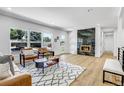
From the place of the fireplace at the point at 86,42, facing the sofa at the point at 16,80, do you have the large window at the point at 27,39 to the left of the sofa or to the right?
right

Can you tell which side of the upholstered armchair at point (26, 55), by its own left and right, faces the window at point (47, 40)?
left

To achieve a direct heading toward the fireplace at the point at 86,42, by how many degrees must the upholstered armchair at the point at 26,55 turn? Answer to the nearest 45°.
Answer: approximately 90° to its left

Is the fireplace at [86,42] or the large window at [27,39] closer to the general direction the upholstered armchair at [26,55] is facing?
the fireplace

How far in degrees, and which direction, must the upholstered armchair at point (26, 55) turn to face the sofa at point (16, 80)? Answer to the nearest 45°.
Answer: approximately 45° to its right

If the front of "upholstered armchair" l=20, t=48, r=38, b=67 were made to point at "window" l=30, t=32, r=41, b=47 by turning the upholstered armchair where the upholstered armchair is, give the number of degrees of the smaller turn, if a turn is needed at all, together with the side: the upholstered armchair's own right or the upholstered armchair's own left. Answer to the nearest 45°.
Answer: approximately 135° to the upholstered armchair's own left

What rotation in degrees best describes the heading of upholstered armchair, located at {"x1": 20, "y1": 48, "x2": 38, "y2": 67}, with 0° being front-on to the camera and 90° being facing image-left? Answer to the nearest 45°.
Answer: approximately 315°
